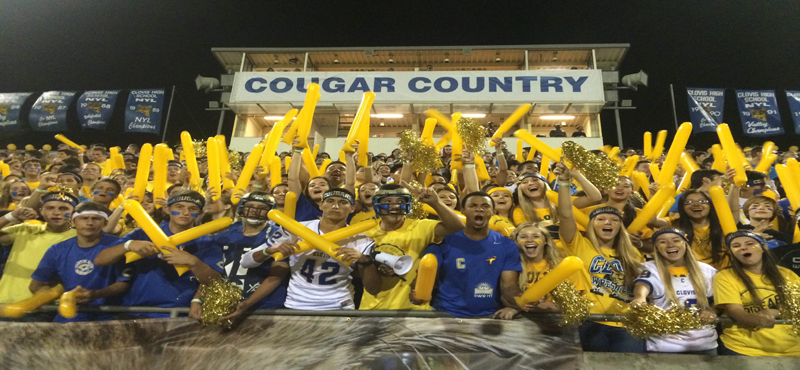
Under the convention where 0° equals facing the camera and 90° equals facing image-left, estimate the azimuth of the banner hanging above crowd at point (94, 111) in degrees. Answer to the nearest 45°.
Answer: approximately 0°

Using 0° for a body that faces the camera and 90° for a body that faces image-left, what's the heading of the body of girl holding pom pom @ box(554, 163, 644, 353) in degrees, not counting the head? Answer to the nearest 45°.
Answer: approximately 0°

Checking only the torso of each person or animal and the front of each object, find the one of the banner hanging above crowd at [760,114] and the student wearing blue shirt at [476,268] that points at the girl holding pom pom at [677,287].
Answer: the banner hanging above crowd

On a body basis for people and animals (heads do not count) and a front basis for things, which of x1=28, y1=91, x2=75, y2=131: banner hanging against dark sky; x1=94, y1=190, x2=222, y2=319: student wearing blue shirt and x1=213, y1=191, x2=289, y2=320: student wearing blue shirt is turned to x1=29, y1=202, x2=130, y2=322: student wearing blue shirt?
the banner hanging against dark sky

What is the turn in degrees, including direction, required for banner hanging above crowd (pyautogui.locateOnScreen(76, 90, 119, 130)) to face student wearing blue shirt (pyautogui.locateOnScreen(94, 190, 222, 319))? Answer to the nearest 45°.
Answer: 0° — it already faces them

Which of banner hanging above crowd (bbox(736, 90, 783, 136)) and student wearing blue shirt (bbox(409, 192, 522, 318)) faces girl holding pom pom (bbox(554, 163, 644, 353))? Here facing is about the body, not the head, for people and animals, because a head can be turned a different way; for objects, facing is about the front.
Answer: the banner hanging above crowd
